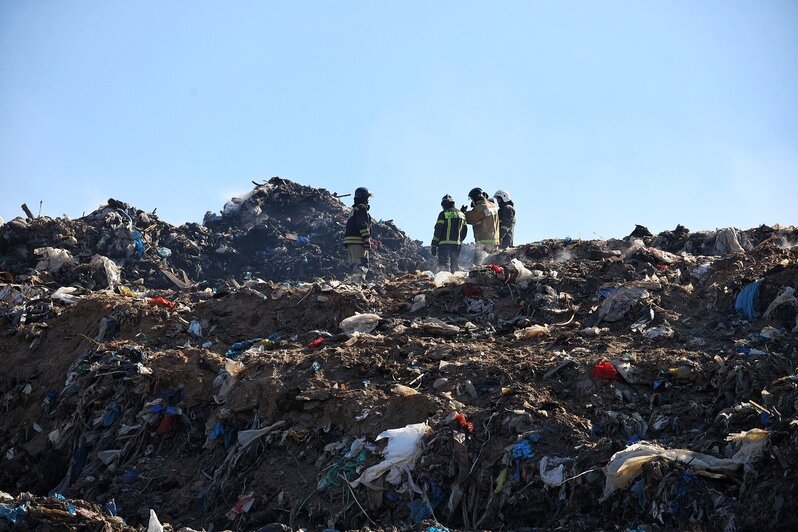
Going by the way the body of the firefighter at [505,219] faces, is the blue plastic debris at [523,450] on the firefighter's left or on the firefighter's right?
on the firefighter's left

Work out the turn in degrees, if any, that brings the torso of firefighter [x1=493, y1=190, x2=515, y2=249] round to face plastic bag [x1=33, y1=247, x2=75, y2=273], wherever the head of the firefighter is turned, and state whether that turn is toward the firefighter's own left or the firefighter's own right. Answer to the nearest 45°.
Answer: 0° — they already face it

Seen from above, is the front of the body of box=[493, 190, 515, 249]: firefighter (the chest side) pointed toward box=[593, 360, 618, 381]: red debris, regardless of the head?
no

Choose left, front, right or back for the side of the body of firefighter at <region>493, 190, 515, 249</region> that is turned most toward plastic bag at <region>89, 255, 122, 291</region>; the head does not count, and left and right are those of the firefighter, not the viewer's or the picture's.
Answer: front

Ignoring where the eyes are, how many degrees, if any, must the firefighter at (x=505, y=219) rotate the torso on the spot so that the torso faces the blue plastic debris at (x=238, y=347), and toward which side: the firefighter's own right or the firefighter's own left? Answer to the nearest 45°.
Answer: approximately 45° to the firefighter's own left

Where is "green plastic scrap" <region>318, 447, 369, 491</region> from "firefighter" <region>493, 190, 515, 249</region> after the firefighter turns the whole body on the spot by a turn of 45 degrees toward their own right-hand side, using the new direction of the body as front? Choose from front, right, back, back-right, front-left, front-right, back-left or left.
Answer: back-left

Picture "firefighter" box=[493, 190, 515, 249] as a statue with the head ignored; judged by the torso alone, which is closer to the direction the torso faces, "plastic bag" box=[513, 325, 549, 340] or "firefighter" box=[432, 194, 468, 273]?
the firefighter

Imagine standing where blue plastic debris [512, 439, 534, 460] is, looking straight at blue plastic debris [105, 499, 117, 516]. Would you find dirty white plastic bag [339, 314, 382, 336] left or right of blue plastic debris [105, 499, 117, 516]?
right

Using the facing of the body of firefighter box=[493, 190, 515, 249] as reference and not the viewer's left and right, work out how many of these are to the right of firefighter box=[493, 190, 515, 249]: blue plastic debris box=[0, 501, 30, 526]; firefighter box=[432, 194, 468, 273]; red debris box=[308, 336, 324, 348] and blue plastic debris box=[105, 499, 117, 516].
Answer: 0

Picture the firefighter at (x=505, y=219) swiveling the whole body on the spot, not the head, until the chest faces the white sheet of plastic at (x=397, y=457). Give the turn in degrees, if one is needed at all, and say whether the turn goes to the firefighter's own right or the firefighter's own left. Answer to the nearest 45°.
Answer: approximately 90° to the firefighter's own left

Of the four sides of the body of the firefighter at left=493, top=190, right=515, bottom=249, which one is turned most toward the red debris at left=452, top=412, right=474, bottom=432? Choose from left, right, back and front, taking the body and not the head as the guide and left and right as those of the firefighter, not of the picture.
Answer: left

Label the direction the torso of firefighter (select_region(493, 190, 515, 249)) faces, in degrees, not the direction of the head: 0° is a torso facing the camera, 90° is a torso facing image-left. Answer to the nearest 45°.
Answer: approximately 90°

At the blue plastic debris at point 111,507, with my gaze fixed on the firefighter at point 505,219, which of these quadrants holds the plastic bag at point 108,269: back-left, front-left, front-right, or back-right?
front-left

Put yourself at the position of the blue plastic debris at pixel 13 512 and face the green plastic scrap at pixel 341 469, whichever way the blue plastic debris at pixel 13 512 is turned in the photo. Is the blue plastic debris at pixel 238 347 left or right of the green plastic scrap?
left

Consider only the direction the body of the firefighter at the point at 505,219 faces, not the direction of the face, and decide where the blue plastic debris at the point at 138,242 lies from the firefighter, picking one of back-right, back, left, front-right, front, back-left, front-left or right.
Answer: front

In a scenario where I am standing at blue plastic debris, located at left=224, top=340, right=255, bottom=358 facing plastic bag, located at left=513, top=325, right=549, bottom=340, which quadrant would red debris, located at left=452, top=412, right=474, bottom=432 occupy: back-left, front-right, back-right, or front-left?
front-right
